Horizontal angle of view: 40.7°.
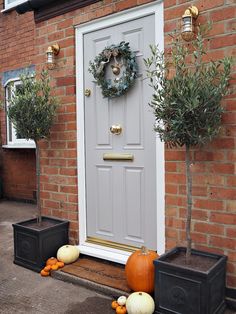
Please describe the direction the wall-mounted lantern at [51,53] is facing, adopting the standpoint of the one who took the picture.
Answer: facing the viewer and to the left of the viewer

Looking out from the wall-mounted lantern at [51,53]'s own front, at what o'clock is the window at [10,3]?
The window is roughly at 4 o'clock from the wall-mounted lantern.

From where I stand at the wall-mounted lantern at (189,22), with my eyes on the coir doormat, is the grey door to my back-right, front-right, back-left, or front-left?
front-right

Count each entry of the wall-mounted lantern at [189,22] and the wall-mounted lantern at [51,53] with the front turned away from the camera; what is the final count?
0

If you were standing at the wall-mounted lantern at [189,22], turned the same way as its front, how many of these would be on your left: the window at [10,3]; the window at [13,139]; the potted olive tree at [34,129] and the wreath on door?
0

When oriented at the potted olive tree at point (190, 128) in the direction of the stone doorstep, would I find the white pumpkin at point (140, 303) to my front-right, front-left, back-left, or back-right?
front-left

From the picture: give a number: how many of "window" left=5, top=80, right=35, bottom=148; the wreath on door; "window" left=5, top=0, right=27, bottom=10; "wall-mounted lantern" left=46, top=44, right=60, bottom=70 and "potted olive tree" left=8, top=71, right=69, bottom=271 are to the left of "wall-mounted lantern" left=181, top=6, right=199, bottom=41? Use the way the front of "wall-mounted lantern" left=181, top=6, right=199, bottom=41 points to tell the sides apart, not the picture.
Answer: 0

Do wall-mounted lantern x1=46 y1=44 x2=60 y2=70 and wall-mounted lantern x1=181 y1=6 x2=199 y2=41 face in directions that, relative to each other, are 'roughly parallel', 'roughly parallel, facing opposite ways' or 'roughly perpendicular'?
roughly parallel
